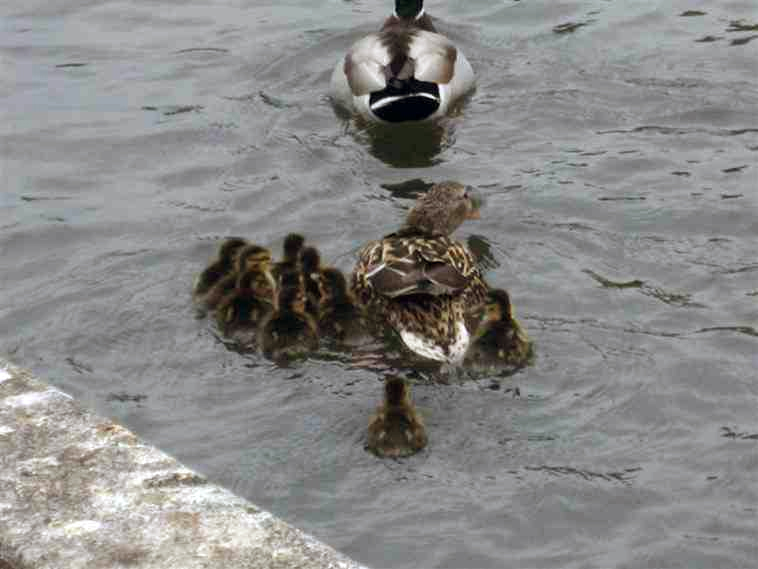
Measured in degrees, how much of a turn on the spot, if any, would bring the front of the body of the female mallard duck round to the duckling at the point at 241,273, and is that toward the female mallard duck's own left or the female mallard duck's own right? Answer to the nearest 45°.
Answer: approximately 90° to the female mallard duck's own left

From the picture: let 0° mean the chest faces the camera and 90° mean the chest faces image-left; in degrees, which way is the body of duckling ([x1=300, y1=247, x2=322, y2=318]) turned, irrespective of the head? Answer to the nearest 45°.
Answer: approximately 180°

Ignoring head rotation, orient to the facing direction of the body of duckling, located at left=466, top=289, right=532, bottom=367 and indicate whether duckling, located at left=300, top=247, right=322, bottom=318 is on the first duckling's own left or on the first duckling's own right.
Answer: on the first duckling's own left

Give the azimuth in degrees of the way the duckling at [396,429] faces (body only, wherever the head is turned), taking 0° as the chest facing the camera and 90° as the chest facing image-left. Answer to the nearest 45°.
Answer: approximately 180°

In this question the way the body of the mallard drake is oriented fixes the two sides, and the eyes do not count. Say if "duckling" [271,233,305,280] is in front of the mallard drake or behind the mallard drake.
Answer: behind

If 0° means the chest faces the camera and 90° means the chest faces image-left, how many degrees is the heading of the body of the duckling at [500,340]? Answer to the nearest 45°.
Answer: approximately 180°

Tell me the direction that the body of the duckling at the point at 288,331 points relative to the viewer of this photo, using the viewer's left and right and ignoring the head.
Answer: facing away from the viewer

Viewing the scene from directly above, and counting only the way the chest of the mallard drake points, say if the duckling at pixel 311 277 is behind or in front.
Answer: behind

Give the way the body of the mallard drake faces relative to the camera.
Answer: away from the camera

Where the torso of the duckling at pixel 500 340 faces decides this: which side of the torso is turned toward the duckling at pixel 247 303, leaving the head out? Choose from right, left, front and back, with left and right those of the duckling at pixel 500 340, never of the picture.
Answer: left

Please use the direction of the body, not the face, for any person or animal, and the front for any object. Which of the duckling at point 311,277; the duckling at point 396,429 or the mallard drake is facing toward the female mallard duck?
the duckling at point 396,429

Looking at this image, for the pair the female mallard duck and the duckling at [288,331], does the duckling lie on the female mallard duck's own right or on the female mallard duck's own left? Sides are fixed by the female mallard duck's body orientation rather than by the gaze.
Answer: on the female mallard duck's own left
